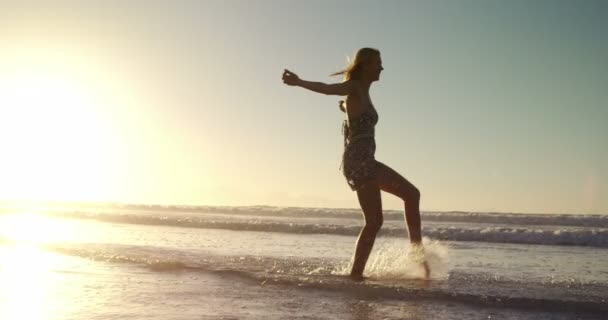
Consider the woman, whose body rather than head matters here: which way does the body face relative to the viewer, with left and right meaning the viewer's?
facing to the right of the viewer

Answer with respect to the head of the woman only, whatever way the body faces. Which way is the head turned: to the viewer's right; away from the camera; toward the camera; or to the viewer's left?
to the viewer's right

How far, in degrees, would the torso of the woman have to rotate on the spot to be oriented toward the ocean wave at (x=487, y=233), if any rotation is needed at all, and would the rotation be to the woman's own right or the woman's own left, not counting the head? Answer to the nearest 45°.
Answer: approximately 90° to the woman's own left
